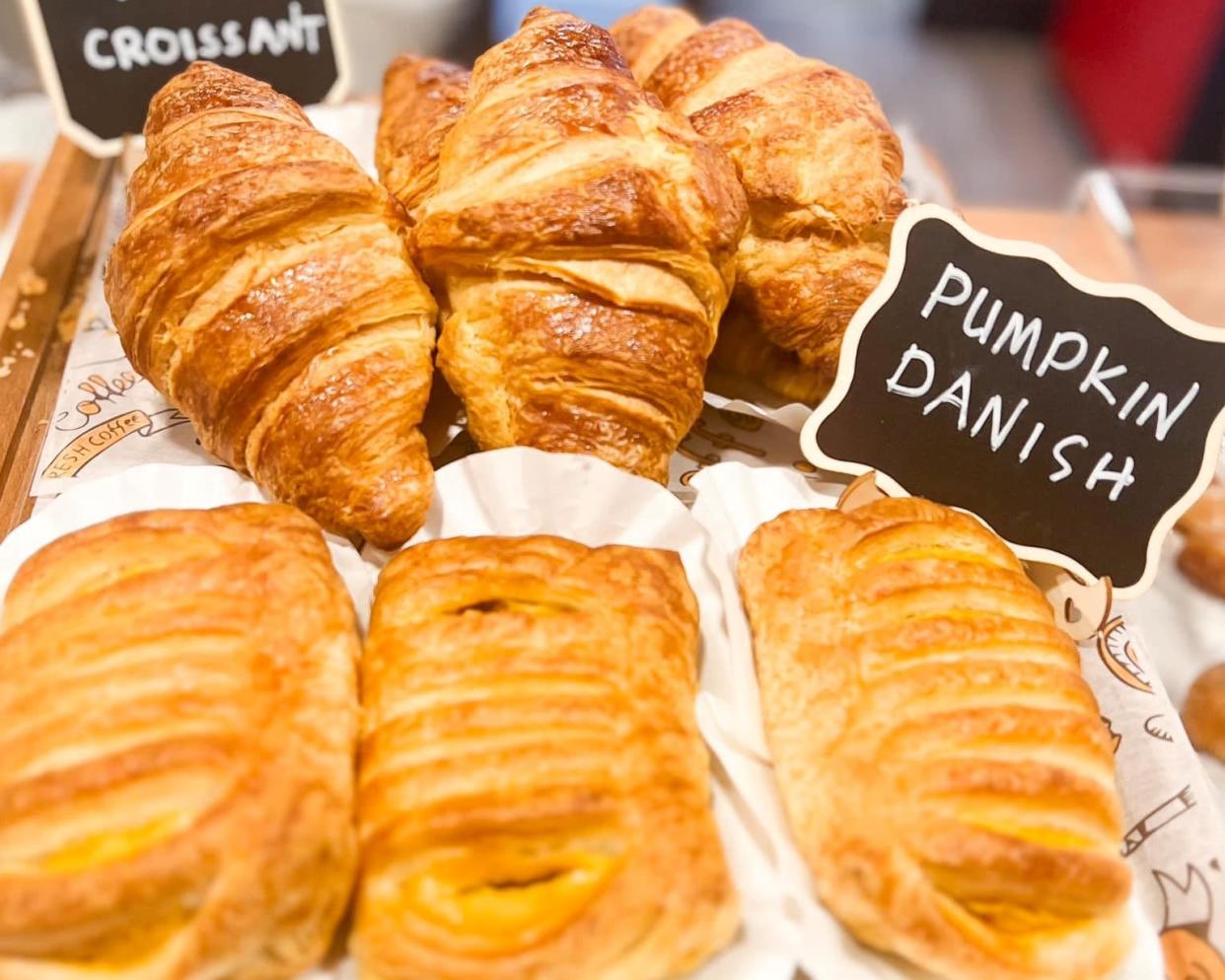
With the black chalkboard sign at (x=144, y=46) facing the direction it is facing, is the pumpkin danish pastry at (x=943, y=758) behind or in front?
in front

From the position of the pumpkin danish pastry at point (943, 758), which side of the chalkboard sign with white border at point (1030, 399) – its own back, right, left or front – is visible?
front

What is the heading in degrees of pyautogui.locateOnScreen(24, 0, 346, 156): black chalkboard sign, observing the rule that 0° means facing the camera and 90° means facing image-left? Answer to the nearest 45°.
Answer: approximately 0°

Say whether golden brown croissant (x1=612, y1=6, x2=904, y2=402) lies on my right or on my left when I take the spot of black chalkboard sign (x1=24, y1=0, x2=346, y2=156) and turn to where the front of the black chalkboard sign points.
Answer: on my left

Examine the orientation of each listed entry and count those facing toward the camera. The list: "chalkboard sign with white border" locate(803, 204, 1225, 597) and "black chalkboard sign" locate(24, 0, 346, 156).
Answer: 2

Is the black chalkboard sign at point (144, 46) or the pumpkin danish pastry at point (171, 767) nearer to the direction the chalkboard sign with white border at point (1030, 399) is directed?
the pumpkin danish pastry

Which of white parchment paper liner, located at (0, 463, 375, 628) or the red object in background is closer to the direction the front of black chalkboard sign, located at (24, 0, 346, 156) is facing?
the white parchment paper liner

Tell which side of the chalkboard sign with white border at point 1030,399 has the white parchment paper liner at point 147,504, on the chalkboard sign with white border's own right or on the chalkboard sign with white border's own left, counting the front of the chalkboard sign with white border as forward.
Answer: on the chalkboard sign with white border's own right

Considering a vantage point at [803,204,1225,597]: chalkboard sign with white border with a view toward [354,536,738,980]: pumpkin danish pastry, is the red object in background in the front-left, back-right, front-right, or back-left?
back-right

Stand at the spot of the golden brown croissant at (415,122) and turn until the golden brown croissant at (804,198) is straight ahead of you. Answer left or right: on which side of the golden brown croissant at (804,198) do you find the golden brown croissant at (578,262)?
right
